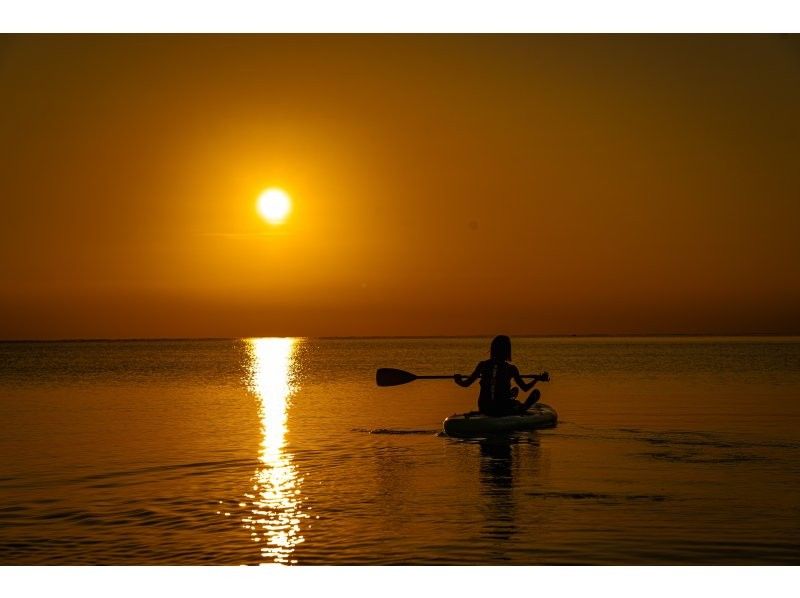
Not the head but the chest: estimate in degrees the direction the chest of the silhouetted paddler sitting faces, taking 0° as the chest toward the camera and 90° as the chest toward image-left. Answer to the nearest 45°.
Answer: approximately 225°
